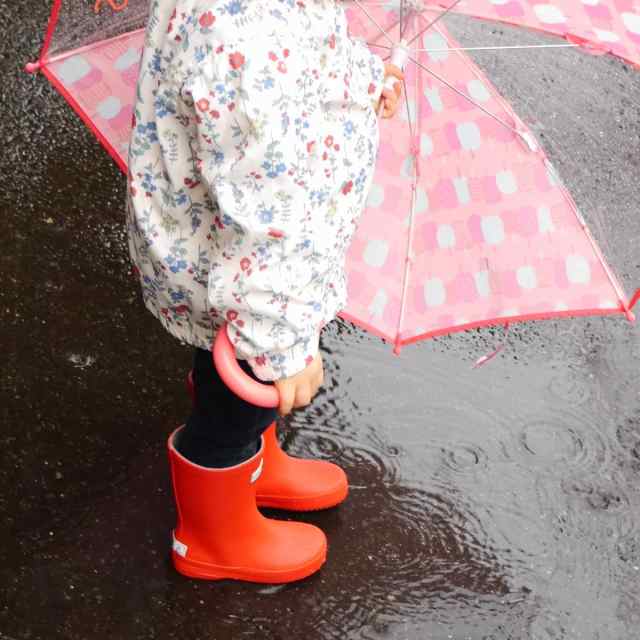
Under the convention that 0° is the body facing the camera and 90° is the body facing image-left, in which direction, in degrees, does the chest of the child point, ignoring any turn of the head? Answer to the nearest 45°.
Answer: approximately 270°
